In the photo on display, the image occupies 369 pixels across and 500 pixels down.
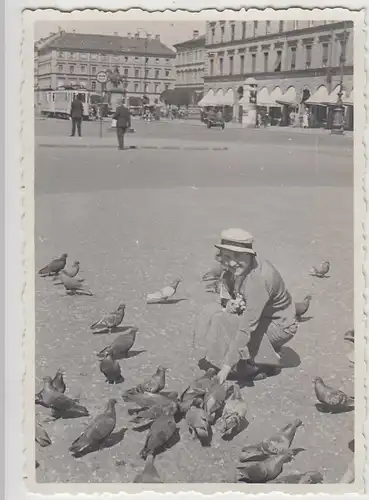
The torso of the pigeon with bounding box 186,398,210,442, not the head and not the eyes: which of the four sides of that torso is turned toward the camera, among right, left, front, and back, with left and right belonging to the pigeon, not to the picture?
back

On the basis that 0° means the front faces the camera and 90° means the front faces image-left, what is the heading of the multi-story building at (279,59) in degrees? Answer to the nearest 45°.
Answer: approximately 45°

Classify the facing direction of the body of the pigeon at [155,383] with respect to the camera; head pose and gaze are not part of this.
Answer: to the viewer's right

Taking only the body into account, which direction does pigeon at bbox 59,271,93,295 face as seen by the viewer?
to the viewer's left

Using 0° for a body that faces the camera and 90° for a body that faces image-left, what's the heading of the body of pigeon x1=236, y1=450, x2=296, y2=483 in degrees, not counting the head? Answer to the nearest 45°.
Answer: approximately 270°

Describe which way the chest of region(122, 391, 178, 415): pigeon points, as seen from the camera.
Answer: to the viewer's right
